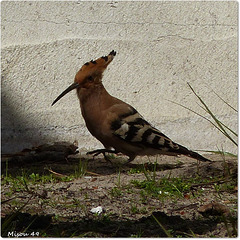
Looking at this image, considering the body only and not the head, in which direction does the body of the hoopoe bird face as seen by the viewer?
to the viewer's left
